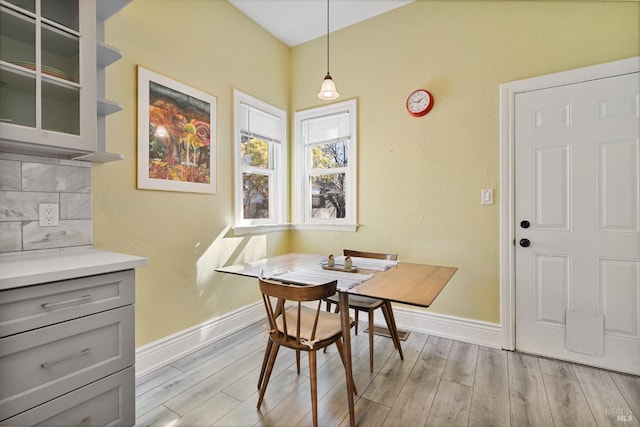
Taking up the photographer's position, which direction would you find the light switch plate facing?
facing the viewer

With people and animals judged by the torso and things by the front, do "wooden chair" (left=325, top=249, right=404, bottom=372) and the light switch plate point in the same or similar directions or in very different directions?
same or similar directions

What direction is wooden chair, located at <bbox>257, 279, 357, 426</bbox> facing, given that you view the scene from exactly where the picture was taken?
facing away from the viewer and to the right of the viewer

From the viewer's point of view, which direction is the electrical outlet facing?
toward the camera

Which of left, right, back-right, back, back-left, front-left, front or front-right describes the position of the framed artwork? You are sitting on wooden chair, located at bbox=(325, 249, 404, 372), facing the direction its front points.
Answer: front-right

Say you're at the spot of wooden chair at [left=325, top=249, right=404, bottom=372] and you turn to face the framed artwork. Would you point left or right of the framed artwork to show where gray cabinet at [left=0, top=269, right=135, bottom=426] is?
left

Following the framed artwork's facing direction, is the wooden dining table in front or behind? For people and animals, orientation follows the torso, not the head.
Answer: in front

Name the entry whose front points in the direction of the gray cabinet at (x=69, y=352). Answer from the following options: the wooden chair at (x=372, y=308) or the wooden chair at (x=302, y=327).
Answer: the wooden chair at (x=372, y=308)

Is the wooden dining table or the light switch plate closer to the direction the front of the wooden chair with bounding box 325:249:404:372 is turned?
the wooden dining table

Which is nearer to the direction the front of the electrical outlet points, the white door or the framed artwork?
the white door

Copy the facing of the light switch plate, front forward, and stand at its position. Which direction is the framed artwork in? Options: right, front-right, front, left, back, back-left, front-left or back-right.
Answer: front-right

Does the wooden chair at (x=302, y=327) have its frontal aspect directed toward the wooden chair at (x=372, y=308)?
yes

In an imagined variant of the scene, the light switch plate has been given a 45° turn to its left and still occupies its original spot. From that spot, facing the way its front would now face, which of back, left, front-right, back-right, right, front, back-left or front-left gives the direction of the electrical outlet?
right

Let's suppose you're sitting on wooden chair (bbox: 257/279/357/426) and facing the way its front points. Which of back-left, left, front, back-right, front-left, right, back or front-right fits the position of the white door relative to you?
front-right

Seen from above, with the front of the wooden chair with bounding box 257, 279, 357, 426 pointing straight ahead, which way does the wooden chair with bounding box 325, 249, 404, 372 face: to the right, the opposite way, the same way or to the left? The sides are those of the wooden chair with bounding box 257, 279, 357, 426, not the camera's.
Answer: the opposite way

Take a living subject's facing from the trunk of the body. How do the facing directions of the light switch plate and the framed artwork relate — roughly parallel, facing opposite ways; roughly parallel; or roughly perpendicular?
roughly perpendicular
